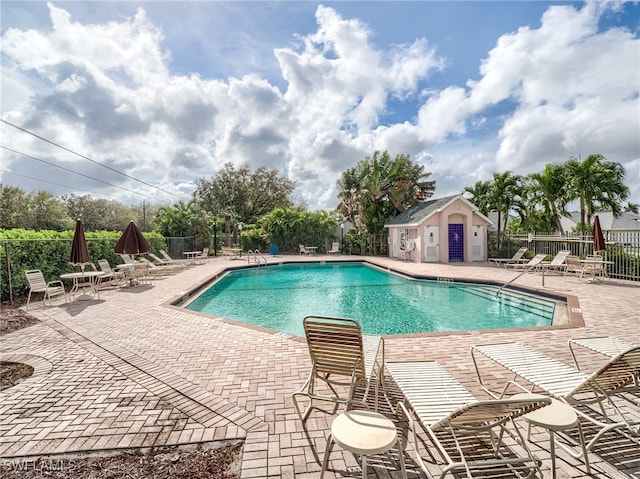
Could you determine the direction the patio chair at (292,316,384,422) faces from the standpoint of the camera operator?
facing away from the viewer and to the right of the viewer
